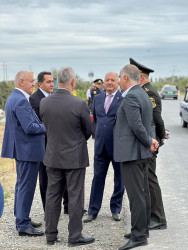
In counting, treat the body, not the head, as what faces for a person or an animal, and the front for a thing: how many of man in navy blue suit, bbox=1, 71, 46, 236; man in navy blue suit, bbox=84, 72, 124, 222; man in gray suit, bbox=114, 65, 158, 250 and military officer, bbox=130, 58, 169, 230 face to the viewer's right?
1

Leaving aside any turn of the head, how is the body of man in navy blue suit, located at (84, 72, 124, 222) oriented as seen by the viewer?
toward the camera

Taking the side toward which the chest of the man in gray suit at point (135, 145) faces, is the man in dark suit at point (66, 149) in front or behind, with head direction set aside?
in front

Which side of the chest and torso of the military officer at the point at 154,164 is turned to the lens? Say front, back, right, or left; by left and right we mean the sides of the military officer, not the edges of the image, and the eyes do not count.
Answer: left

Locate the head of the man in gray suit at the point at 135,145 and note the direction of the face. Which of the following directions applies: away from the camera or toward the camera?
away from the camera

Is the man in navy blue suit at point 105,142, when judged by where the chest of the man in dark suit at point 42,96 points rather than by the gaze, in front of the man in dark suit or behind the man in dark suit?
in front

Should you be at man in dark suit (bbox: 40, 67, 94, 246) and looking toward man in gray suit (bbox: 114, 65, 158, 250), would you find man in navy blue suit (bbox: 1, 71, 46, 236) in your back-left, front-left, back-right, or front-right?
back-left

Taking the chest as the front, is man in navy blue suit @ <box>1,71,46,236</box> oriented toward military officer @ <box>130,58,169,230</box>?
yes

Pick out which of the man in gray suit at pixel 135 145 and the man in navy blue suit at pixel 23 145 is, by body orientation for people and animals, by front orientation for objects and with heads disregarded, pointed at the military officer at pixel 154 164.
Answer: the man in navy blue suit

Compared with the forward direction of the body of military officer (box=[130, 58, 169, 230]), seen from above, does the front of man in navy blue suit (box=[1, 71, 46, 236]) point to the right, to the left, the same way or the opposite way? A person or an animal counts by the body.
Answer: the opposite way

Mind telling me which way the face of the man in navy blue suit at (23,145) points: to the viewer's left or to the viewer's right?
to the viewer's right

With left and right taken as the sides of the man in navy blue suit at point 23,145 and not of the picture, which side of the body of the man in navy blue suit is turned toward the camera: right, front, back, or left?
right

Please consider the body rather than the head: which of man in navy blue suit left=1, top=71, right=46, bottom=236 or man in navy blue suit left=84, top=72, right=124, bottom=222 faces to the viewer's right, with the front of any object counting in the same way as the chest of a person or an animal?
man in navy blue suit left=1, top=71, right=46, bottom=236
